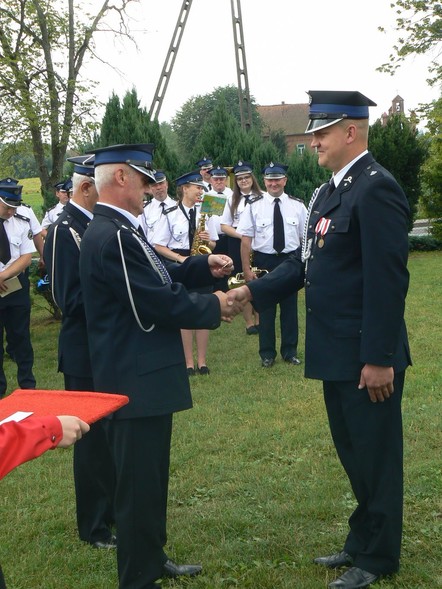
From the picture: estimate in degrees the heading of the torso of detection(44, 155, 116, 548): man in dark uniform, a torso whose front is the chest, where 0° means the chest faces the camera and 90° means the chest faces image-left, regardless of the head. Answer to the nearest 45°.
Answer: approximately 270°

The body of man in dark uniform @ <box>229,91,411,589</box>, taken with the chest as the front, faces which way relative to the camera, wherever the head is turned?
to the viewer's left

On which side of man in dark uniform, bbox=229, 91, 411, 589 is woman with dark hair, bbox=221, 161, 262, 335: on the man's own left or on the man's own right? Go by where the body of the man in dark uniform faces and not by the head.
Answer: on the man's own right

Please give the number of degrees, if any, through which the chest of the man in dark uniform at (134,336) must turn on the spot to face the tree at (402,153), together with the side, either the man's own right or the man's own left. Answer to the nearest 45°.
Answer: approximately 90° to the man's own left

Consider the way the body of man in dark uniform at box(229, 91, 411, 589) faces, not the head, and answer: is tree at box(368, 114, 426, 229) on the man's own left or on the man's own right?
on the man's own right

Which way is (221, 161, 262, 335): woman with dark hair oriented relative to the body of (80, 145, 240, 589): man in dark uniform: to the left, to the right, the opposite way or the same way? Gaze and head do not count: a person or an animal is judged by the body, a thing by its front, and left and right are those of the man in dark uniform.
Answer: to the right

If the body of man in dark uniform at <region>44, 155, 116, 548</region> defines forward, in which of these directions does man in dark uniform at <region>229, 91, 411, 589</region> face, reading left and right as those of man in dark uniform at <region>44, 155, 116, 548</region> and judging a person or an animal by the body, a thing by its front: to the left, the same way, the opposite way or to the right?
the opposite way

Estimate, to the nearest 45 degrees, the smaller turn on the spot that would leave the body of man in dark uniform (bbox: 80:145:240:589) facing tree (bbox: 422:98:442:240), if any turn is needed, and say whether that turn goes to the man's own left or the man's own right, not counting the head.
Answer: approximately 45° to the man's own left
